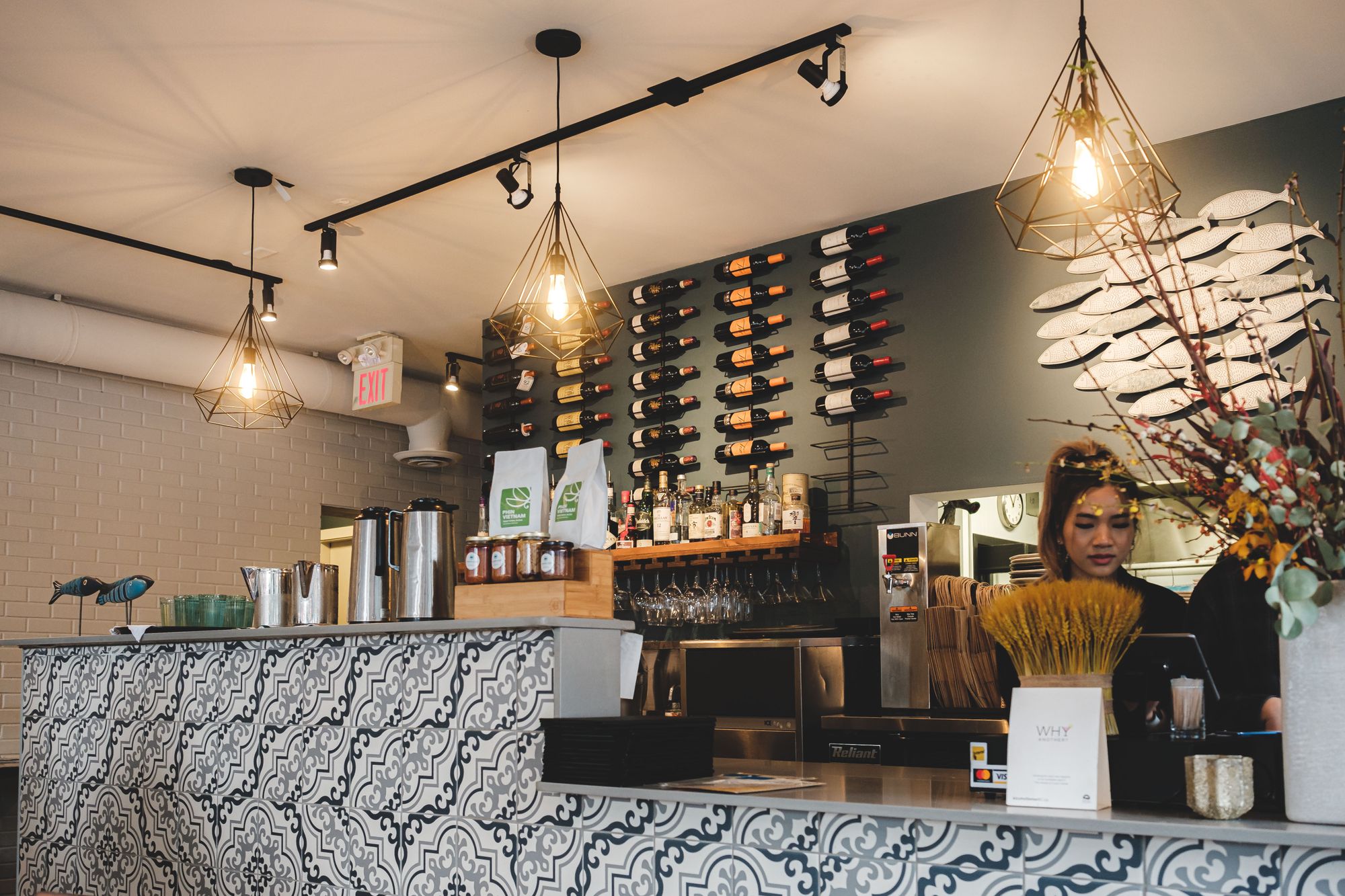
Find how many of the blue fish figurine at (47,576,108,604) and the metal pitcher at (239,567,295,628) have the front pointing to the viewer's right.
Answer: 1

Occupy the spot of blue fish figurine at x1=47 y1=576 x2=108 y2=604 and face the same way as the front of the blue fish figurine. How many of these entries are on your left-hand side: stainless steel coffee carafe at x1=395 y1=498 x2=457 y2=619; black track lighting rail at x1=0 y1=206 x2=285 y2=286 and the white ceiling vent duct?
2

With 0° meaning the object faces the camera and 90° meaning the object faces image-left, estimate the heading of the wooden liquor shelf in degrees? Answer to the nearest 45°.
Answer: approximately 45°

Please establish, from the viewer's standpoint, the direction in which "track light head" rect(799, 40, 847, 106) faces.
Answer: facing to the right of the viewer

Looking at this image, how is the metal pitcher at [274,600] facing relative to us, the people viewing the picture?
facing to the left of the viewer

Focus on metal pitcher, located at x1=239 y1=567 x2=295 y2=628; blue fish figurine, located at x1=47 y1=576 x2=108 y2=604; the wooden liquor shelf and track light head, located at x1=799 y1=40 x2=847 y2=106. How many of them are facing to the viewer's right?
2

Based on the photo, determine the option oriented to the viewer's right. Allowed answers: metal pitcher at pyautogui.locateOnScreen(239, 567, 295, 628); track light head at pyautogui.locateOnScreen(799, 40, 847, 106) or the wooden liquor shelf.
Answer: the track light head
